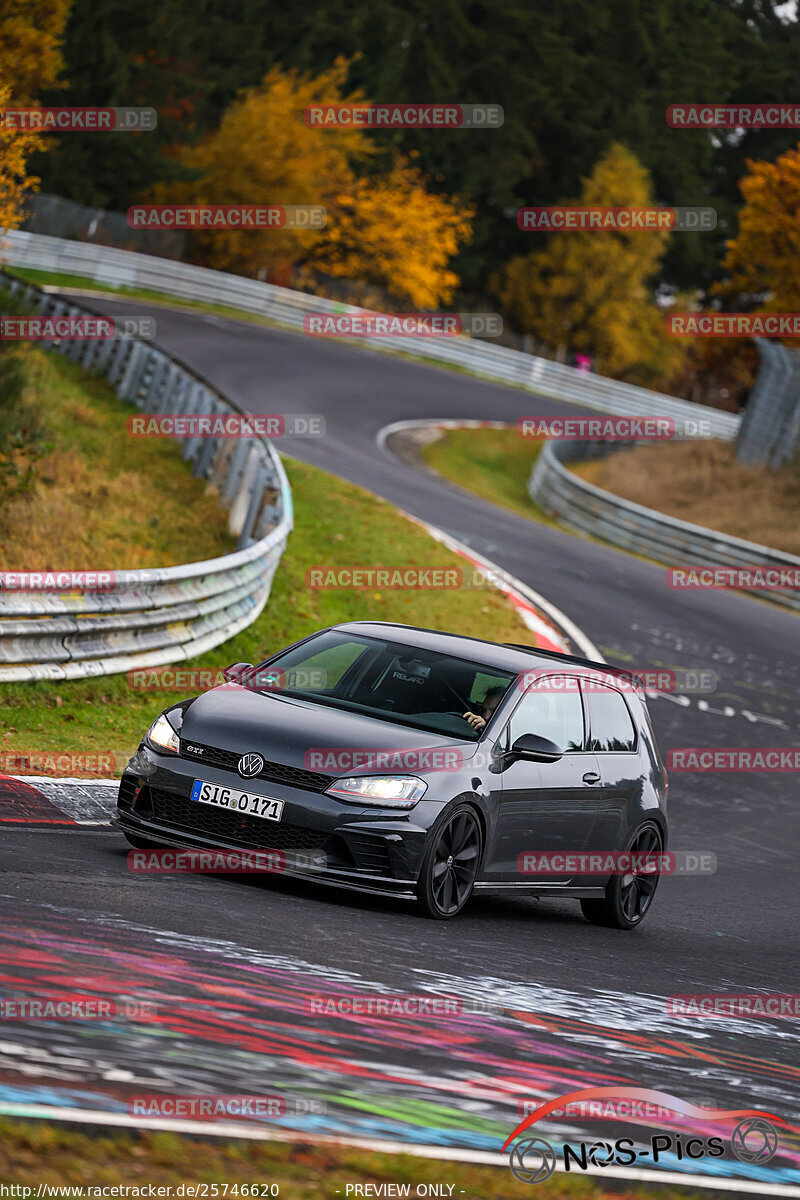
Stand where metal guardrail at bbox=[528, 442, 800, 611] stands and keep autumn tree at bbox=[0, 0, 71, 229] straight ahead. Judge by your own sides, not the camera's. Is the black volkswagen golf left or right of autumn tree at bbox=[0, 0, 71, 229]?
left

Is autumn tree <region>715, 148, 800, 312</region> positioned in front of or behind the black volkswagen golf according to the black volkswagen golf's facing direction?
behind

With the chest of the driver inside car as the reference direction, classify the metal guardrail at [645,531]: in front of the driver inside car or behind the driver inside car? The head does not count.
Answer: behind

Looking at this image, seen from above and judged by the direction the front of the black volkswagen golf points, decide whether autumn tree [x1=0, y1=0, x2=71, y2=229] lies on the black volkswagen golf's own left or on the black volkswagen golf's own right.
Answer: on the black volkswagen golf's own right

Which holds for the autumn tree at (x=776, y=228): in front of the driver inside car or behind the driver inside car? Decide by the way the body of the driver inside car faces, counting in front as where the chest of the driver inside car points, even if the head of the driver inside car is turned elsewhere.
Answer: behind

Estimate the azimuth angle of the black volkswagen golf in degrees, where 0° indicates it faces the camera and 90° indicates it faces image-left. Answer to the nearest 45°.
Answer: approximately 45°

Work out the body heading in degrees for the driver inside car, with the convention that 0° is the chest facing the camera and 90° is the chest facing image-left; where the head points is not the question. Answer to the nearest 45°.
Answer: approximately 45°
